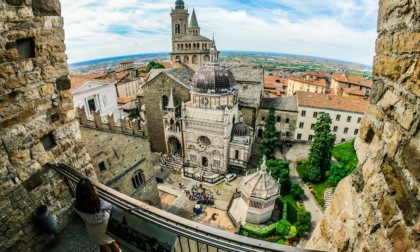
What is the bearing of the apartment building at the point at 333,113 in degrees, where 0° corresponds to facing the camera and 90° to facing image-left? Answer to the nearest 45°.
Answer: approximately 0°

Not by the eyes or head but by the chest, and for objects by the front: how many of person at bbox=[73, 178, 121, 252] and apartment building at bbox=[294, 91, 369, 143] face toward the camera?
1

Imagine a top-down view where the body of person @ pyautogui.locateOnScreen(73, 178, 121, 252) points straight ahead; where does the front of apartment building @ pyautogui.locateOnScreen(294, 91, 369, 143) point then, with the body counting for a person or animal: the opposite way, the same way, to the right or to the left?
the opposite way

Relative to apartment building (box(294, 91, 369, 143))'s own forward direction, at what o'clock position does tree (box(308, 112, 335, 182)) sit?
The tree is roughly at 12 o'clock from the apartment building.

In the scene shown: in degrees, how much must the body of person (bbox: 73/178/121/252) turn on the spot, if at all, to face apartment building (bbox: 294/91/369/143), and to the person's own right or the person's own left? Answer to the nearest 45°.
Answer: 0° — they already face it

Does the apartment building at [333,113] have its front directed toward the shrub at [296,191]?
yes

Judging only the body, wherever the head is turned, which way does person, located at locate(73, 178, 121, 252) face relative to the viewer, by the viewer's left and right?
facing away from the viewer and to the right of the viewer
